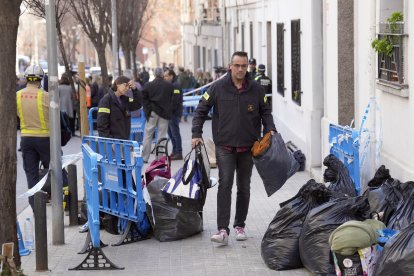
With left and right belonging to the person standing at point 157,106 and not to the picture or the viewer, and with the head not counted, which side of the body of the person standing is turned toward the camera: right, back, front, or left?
back

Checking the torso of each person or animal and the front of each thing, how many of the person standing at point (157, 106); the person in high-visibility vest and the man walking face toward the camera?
1

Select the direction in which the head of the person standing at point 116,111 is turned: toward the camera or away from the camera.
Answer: toward the camera

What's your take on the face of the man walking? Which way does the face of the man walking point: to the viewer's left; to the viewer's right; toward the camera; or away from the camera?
toward the camera

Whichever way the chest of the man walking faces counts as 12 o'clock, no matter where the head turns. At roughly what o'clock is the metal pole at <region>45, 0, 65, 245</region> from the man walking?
The metal pole is roughly at 3 o'clock from the man walking.

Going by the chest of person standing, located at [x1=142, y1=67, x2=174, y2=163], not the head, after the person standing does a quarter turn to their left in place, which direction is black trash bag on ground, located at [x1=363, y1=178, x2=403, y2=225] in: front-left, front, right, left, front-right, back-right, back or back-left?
left

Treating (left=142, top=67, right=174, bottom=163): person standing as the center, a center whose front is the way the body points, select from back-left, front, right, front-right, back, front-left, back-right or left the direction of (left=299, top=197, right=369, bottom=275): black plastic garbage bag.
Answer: back

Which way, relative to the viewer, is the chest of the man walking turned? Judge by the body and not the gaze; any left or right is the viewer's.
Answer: facing the viewer
